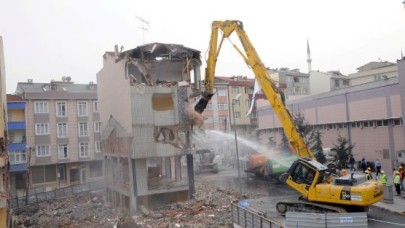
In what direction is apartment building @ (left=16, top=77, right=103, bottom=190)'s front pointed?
toward the camera

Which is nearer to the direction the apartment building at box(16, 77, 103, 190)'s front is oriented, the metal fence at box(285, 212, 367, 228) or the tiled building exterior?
the metal fence

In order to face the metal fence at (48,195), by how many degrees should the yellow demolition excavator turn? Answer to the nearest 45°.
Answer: approximately 45° to its right

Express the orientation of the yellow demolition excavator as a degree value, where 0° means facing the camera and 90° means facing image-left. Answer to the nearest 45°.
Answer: approximately 90°

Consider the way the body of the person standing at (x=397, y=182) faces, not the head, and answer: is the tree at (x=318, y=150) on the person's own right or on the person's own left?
on the person's own right

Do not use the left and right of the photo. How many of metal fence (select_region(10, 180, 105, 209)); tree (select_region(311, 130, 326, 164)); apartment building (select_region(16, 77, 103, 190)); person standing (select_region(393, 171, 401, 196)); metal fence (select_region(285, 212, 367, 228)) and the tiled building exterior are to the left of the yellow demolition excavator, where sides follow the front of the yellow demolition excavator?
1

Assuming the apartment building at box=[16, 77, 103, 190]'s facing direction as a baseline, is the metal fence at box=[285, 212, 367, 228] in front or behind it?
in front

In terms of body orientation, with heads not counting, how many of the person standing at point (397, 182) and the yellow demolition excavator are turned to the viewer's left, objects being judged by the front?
2

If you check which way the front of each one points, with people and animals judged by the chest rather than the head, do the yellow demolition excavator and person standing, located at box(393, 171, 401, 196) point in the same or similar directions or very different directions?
same or similar directions

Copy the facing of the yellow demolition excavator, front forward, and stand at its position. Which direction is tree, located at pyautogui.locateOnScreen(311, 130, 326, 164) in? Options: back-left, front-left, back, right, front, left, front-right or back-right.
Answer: right

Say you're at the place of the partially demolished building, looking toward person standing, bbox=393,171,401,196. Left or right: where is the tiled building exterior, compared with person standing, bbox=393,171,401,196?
left

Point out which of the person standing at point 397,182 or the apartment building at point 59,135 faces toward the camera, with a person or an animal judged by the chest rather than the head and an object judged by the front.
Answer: the apartment building

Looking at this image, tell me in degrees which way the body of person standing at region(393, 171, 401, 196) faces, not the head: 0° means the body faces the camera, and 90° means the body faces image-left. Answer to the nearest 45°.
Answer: approximately 90°

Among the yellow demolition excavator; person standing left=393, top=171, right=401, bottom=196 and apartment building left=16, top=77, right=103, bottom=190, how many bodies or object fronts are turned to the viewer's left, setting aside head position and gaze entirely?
2

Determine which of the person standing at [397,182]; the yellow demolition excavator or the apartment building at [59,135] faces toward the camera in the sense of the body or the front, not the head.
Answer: the apartment building
